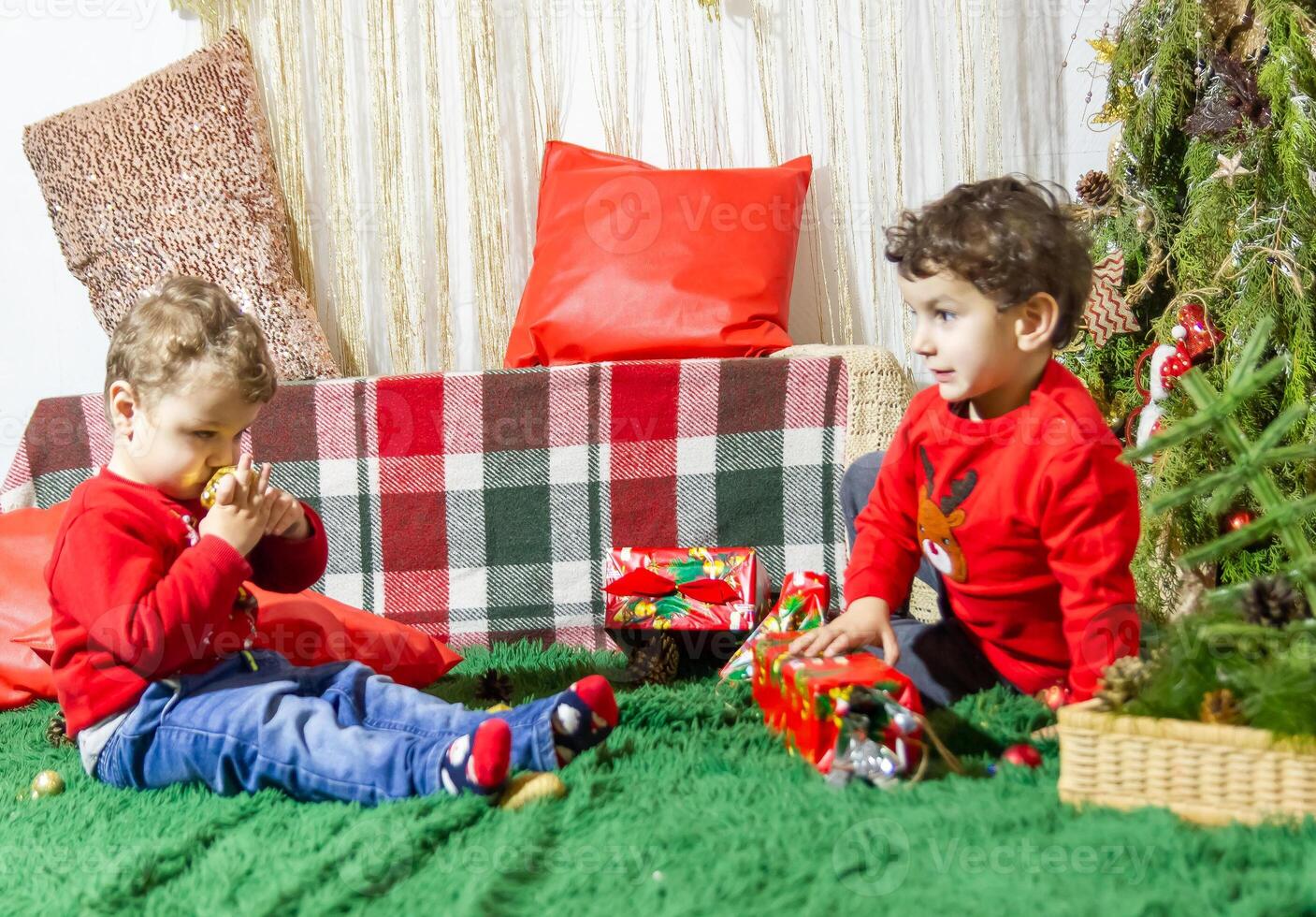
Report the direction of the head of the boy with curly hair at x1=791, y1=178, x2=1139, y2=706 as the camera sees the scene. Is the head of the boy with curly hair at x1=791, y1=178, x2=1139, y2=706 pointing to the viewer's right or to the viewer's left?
to the viewer's left

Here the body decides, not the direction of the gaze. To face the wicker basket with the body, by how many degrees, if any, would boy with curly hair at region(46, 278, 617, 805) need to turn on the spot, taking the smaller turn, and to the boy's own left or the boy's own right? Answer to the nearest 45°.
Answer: approximately 45° to the boy's own right

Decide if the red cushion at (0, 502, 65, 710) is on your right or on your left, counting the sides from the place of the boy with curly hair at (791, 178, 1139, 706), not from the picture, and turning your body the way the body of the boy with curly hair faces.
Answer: on your right

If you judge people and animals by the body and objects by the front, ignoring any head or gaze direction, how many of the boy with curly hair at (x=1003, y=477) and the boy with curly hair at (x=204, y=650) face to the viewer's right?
1

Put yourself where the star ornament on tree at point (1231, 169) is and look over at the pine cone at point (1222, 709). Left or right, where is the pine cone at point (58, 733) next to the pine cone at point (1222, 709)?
right

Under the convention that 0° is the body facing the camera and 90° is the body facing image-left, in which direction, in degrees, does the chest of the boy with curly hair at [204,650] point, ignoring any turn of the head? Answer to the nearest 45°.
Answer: approximately 270°

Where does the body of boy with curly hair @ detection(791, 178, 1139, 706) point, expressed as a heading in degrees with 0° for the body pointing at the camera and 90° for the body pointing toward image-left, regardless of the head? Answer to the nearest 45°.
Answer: approximately 45°
